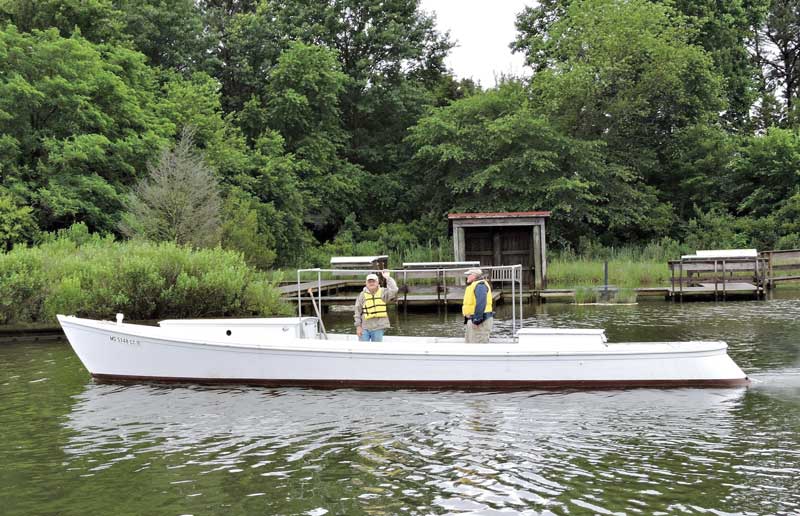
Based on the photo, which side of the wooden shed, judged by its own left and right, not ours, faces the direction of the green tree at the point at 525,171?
back

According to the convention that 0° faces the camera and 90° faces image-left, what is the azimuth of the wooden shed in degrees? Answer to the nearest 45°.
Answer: approximately 0°

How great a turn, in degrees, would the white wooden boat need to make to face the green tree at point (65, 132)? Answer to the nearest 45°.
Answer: approximately 45° to its right

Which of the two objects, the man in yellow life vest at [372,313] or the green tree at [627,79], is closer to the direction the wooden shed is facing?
the man in yellow life vest

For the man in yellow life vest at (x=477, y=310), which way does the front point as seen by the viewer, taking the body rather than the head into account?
to the viewer's left

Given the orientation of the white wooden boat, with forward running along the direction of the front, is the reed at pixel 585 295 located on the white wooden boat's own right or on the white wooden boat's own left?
on the white wooden boat's own right

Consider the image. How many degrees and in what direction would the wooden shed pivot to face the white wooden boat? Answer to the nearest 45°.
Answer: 0° — it already faces it

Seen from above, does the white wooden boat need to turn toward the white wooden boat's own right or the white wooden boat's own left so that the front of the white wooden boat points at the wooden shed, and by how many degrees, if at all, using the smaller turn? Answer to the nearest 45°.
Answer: approximately 90° to the white wooden boat's own right

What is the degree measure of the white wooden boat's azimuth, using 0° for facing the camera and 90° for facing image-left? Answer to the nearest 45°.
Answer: approximately 90°

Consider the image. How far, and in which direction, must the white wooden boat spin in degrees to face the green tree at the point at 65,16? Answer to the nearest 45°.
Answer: approximately 45° to its right

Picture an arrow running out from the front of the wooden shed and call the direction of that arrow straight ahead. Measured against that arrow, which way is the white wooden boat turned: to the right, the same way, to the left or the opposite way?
to the right

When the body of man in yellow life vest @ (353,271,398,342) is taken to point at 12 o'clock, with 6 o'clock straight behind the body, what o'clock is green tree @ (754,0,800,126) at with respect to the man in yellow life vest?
The green tree is roughly at 7 o'clock from the man in yellow life vest.

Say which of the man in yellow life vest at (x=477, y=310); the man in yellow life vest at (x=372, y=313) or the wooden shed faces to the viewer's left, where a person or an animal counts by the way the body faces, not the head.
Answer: the man in yellow life vest at (x=477, y=310)

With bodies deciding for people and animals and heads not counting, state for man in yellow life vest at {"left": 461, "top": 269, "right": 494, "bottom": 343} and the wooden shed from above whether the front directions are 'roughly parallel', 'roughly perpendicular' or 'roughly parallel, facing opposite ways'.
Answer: roughly perpendicular
